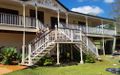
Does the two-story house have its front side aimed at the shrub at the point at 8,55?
no

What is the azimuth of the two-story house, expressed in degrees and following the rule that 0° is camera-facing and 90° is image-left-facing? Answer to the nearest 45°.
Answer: approximately 315°

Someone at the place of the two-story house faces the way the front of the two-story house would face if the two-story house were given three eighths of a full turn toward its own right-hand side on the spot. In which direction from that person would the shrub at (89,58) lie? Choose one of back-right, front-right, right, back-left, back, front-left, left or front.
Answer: back
